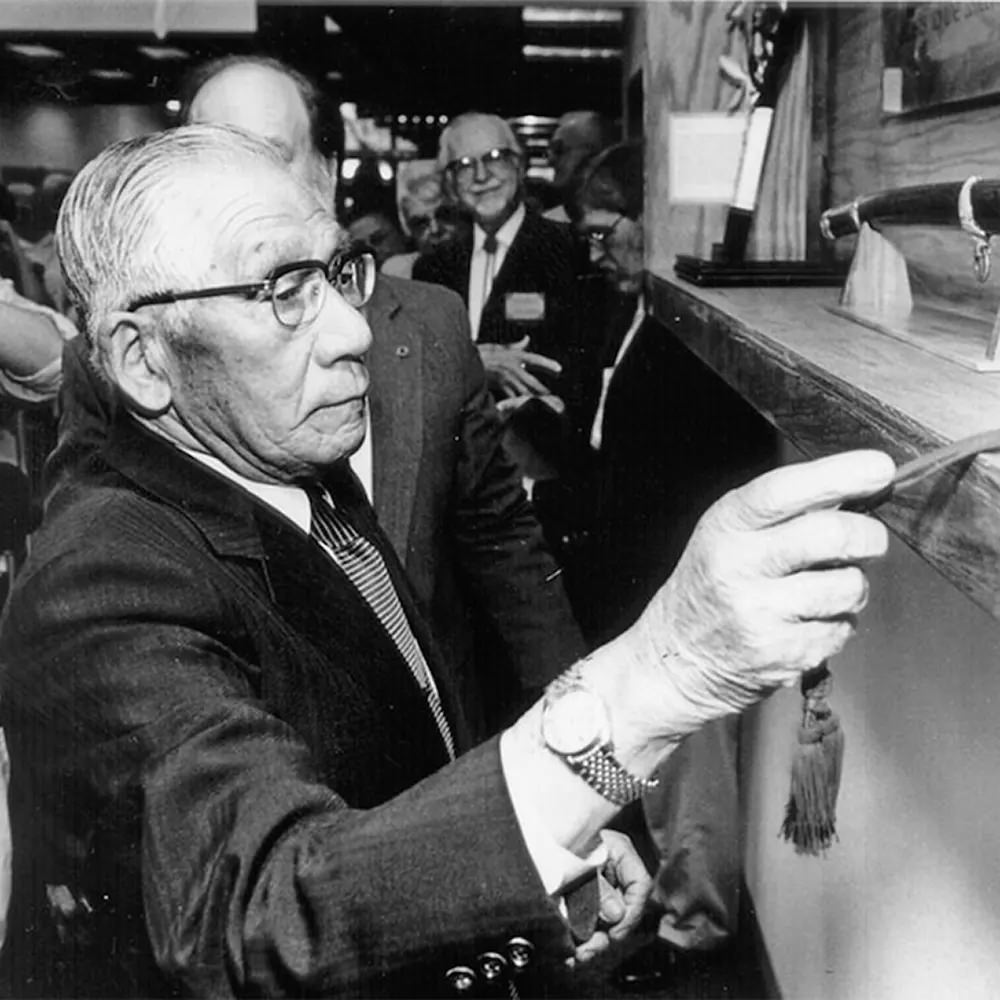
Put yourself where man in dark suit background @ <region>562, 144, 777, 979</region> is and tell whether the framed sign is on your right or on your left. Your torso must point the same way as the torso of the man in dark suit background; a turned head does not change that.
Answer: on your left

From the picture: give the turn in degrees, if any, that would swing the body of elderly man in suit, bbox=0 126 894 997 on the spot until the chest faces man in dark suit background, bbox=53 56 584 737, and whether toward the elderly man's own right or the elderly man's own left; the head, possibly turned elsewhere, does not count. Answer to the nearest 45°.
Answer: approximately 135° to the elderly man's own left

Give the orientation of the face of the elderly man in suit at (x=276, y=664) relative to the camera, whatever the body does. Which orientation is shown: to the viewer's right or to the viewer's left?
to the viewer's right

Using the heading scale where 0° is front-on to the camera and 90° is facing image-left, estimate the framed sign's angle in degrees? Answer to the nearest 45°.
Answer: approximately 45°

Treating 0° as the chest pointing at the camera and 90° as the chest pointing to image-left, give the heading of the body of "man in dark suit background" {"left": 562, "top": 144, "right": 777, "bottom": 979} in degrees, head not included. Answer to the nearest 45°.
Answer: approximately 45°

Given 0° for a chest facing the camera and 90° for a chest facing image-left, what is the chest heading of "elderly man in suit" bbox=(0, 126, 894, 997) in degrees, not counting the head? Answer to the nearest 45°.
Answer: approximately 315°

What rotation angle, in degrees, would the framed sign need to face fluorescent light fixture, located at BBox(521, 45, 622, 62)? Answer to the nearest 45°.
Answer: approximately 90° to its right
